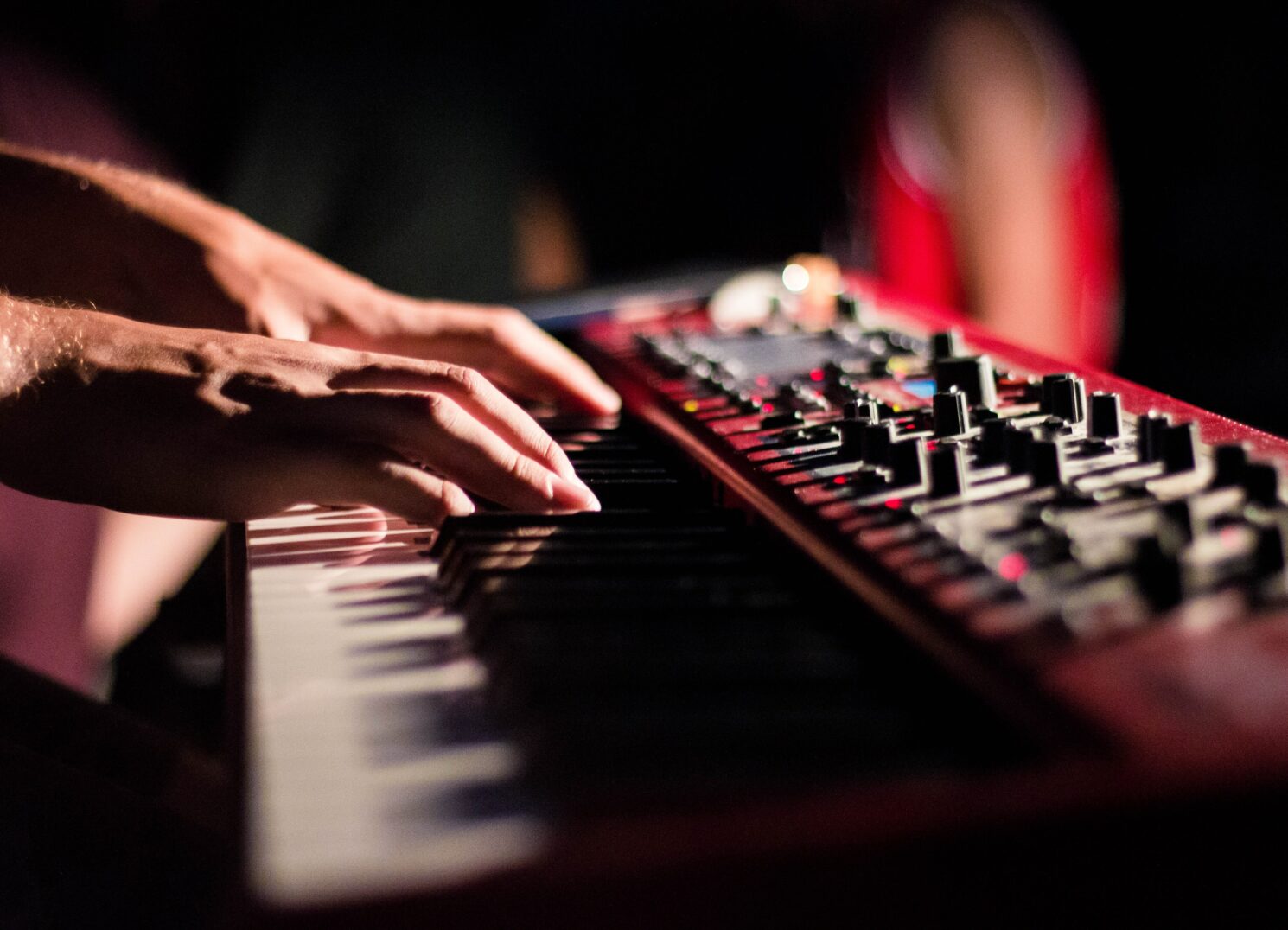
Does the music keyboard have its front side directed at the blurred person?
no

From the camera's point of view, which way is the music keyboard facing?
to the viewer's left
